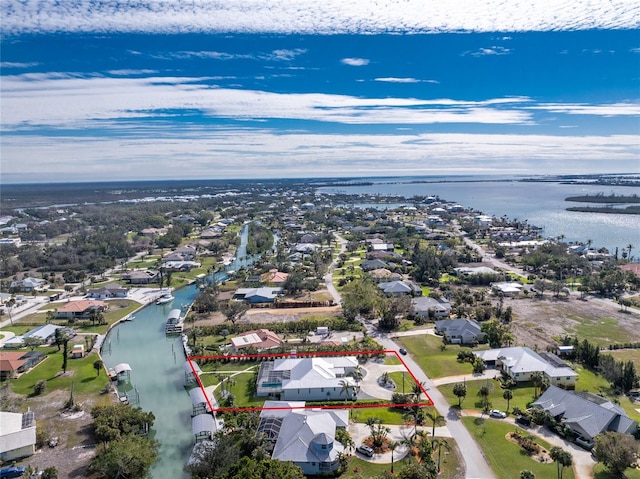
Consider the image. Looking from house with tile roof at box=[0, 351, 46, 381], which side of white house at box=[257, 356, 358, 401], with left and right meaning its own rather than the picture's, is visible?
back

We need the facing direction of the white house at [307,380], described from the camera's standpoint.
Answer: facing to the right of the viewer

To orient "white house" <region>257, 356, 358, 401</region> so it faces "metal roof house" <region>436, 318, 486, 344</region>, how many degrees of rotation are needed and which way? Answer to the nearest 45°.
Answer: approximately 45° to its left

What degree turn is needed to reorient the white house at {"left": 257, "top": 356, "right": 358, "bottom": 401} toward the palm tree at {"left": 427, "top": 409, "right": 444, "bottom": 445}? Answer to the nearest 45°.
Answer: approximately 45° to its right

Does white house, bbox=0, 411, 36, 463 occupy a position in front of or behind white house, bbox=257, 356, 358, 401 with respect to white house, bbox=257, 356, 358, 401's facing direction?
behind

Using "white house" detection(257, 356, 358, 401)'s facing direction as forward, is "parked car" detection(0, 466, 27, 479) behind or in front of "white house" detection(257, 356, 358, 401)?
behind

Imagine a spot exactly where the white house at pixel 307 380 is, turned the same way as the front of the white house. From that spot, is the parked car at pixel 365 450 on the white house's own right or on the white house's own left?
on the white house's own right

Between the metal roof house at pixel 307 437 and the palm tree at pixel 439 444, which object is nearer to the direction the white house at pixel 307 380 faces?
the palm tree

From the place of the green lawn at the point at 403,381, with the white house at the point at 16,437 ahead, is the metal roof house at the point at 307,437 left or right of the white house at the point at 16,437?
left

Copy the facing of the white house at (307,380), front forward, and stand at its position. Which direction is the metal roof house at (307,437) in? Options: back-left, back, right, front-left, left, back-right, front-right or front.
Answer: right
